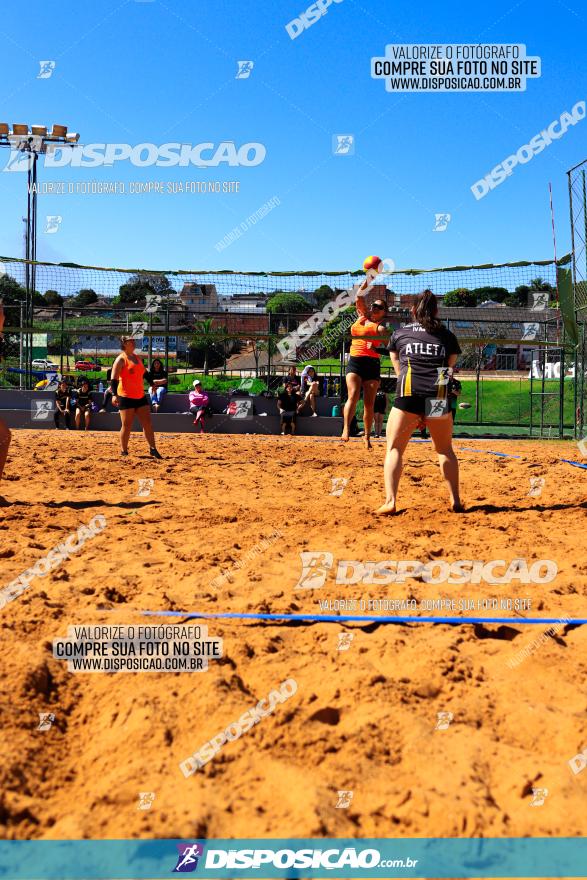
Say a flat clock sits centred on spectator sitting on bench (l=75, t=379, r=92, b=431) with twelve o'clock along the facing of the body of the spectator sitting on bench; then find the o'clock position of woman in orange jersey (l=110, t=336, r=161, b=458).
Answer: The woman in orange jersey is roughly at 12 o'clock from the spectator sitting on bench.

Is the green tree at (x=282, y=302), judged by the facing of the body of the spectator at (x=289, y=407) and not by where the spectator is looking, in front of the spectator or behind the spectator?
behind

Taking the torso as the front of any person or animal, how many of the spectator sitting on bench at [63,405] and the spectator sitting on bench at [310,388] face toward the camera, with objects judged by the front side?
2

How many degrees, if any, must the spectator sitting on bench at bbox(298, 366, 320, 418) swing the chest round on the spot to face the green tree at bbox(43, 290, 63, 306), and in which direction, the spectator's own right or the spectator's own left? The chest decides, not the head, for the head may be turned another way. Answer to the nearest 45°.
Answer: approximately 90° to the spectator's own right

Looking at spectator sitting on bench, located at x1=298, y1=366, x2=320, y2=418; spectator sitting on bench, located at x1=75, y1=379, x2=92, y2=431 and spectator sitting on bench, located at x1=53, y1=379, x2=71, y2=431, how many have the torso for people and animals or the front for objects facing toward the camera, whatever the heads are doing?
3

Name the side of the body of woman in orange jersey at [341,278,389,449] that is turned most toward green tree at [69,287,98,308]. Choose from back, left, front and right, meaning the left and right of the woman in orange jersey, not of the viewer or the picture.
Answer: back

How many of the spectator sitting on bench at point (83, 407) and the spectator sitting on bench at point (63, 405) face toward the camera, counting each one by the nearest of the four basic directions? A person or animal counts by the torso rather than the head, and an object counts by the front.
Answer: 2
